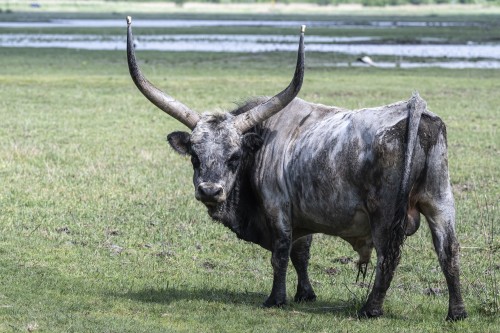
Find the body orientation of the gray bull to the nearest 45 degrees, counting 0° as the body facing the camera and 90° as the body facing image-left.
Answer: approximately 135°
